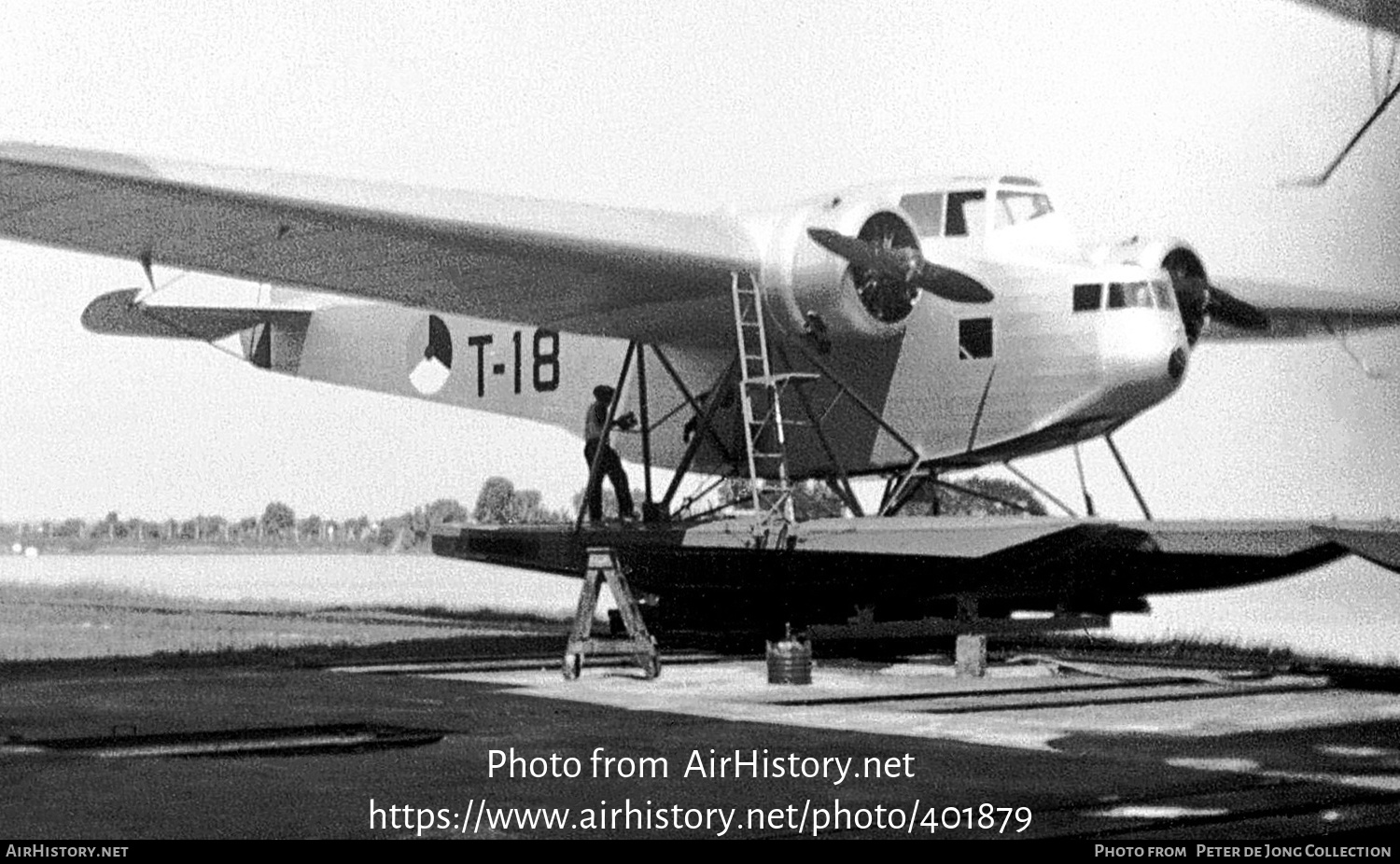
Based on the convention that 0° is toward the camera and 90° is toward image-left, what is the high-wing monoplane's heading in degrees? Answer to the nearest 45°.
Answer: approximately 315°

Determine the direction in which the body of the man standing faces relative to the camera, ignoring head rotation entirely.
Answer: to the viewer's right

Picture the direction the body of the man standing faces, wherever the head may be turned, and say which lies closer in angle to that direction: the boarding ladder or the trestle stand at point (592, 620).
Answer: the boarding ladder

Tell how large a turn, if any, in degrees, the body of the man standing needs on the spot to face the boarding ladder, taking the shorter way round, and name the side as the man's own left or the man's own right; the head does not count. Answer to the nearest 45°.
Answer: approximately 45° to the man's own right

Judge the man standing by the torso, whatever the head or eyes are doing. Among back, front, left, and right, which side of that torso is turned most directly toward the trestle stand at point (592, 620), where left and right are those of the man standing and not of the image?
right
